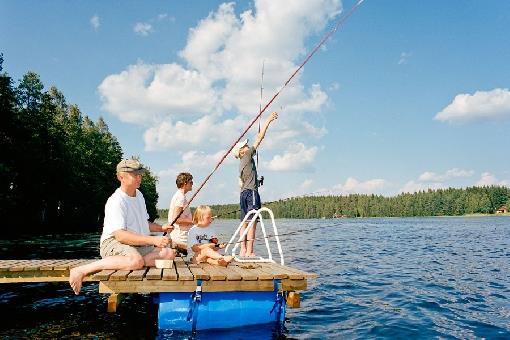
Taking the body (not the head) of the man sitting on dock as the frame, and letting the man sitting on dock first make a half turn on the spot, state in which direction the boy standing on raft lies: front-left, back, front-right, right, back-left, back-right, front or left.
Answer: right
